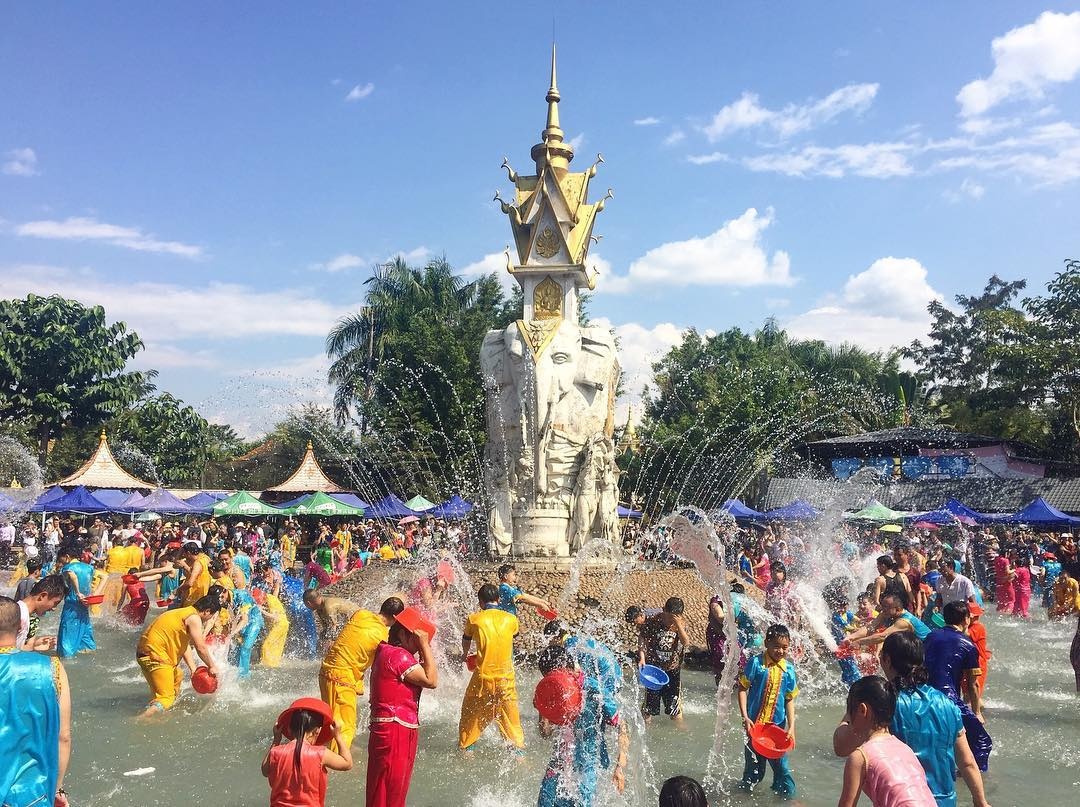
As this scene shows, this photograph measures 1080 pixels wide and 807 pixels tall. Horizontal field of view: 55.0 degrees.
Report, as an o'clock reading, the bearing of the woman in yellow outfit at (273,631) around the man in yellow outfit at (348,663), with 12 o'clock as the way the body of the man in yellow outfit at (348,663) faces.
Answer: the woman in yellow outfit at (273,631) is roughly at 10 o'clock from the man in yellow outfit at (348,663).

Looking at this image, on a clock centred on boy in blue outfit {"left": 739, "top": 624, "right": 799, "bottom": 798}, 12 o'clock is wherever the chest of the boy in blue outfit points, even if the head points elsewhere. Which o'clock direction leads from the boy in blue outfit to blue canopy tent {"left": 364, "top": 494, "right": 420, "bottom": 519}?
The blue canopy tent is roughly at 5 o'clock from the boy in blue outfit.

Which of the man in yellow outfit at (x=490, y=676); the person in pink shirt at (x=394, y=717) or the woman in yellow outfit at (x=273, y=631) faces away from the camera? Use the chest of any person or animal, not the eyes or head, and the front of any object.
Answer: the man in yellow outfit at (x=490, y=676)

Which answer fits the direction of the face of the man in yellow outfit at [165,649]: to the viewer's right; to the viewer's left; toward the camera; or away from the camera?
to the viewer's right

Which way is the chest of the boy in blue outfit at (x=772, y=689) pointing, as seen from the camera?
toward the camera

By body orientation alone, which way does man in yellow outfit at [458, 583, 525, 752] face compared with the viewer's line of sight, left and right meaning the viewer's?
facing away from the viewer

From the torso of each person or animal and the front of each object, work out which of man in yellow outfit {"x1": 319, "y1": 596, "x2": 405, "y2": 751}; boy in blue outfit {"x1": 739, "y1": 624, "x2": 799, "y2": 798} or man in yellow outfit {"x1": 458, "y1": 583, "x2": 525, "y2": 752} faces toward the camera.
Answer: the boy in blue outfit

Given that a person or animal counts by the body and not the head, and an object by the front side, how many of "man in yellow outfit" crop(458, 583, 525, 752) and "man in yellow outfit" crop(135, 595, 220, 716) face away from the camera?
1

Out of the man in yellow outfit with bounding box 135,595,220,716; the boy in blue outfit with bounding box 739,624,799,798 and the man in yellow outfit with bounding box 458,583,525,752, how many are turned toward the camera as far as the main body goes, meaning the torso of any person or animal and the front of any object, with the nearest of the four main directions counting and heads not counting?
1

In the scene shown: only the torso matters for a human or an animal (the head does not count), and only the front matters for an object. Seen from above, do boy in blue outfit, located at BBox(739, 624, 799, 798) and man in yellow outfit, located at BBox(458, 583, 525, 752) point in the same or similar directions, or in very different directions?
very different directions

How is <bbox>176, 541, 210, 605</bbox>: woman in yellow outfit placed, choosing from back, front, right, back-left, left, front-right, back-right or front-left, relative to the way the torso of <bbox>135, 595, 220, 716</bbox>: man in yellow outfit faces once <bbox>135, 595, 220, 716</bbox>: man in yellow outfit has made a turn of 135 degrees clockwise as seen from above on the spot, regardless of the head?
back-right

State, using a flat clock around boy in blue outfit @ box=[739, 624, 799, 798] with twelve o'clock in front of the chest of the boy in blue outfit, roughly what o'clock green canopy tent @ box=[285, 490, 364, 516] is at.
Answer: The green canopy tent is roughly at 5 o'clock from the boy in blue outfit.
